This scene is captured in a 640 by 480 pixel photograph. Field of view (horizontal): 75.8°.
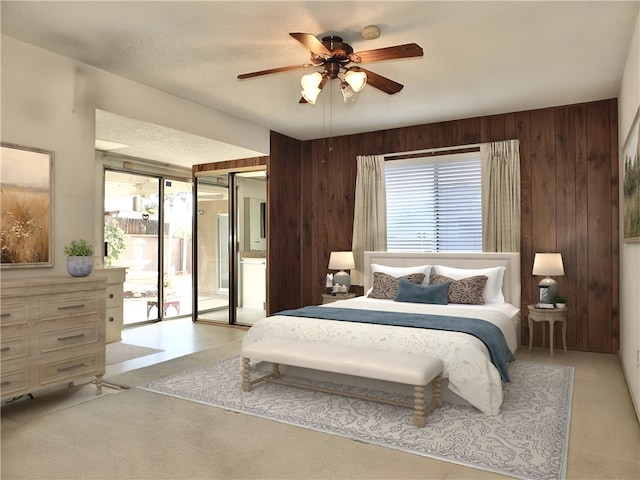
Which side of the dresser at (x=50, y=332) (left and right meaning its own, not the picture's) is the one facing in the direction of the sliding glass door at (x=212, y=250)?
left

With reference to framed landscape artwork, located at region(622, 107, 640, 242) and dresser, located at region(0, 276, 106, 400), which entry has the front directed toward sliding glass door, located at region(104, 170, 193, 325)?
the framed landscape artwork

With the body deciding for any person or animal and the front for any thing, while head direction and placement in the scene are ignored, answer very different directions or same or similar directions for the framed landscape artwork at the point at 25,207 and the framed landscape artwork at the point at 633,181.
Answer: very different directions

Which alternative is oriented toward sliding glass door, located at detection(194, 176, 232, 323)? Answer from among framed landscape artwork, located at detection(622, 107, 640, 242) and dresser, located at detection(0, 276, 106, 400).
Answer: the framed landscape artwork

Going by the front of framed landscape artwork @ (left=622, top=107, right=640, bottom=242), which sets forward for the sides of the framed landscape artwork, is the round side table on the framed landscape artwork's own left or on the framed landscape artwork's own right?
on the framed landscape artwork's own right

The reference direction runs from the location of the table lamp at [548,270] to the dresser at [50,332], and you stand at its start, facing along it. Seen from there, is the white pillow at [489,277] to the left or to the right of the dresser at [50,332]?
right

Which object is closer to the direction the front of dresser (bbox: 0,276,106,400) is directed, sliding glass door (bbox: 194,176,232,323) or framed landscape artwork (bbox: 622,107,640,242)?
the framed landscape artwork

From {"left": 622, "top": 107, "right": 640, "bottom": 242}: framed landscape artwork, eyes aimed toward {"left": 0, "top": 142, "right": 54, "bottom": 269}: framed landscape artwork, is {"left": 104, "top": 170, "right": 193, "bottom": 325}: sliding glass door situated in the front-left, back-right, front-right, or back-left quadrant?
front-right

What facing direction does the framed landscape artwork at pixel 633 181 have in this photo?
to the viewer's left

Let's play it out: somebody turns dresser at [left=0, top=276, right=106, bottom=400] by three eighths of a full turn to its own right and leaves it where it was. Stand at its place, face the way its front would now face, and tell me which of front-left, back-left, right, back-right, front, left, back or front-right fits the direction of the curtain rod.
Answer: back

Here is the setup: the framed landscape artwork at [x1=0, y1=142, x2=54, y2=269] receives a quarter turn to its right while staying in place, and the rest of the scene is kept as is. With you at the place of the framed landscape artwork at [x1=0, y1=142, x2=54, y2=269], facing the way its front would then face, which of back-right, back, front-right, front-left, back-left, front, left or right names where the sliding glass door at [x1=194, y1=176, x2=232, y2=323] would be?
back

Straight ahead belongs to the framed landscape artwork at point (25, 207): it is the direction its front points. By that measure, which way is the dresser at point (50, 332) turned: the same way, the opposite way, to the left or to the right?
the same way

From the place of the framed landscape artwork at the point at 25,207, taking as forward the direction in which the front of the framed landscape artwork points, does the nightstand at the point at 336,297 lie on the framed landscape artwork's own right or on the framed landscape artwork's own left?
on the framed landscape artwork's own left

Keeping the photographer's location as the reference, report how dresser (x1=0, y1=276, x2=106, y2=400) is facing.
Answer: facing the viewer and to the right of the viewer

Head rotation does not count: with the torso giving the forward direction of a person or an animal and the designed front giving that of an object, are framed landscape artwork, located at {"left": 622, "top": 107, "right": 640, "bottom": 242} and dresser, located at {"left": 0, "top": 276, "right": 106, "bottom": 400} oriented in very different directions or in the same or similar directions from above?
very different directions

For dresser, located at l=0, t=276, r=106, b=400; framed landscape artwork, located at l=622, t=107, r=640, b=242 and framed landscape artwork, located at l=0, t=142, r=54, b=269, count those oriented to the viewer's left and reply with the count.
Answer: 1

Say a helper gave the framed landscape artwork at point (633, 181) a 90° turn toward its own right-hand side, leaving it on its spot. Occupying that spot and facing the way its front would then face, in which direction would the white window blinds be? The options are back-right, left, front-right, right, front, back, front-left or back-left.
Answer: front-left
